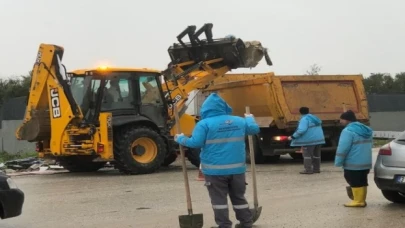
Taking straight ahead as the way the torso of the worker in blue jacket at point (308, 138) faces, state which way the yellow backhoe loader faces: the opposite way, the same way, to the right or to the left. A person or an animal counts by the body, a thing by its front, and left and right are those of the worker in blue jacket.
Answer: to the right

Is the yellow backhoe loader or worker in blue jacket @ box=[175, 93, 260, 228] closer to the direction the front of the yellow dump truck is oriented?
the yellow backhoe loader

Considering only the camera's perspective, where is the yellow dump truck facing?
facing away from the viewer and to the left of the viewer

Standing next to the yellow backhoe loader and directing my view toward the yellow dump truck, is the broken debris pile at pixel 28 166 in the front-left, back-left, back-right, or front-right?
back-left

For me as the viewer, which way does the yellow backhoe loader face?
facing away from the viewer and to the right of the viewer

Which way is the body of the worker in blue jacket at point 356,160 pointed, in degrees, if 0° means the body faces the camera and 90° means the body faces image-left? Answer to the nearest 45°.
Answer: approximately 135°

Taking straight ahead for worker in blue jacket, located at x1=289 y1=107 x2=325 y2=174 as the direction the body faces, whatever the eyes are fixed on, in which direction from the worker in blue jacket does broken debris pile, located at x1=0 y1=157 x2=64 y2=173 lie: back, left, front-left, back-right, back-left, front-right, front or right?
front-left

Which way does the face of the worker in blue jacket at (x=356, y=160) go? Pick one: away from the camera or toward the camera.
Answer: away from the camera

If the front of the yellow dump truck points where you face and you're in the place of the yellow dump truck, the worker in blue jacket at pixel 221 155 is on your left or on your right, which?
on your left
